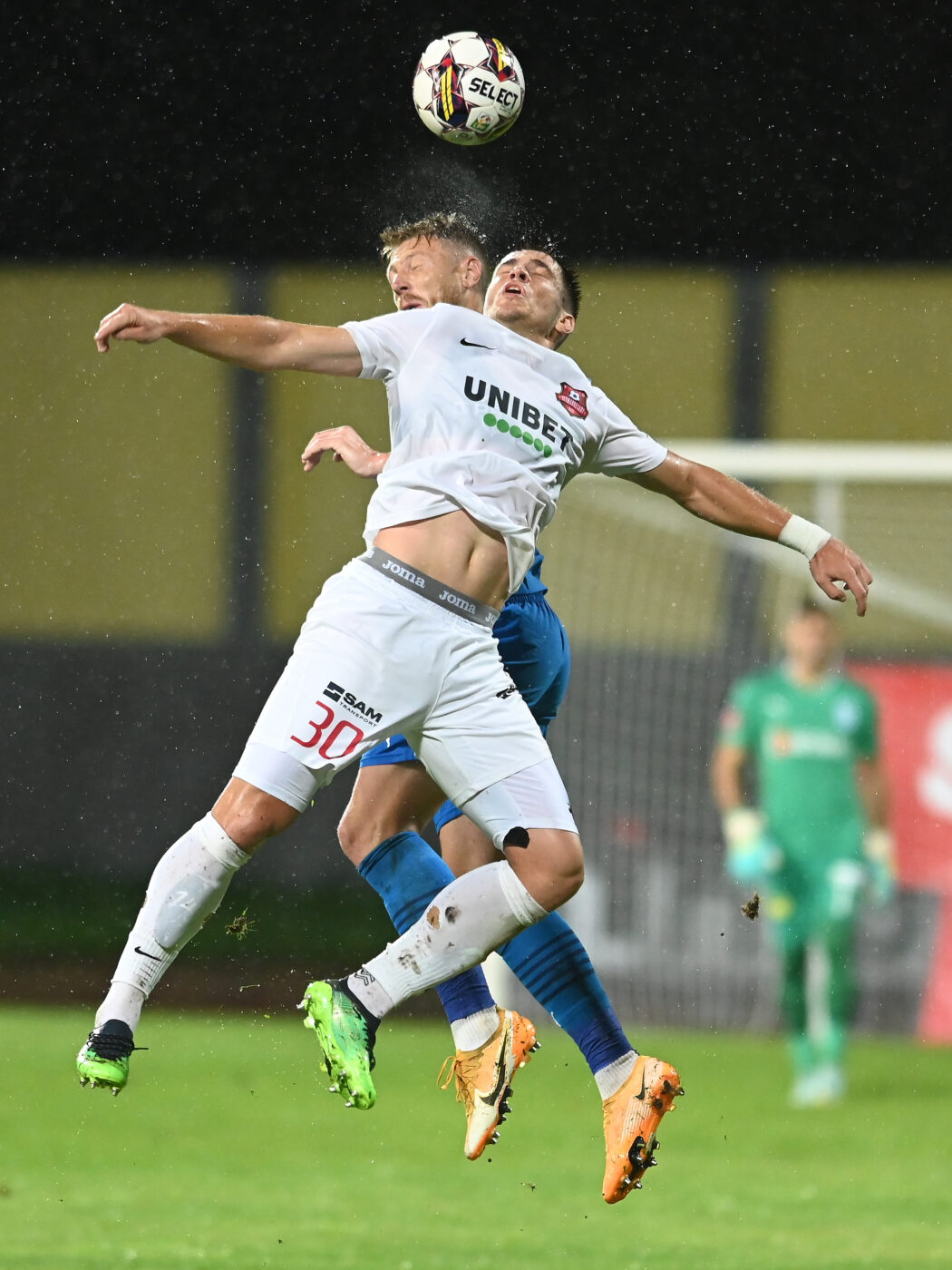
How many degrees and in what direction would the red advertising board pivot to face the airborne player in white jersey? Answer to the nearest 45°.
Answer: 0° — it already faces them

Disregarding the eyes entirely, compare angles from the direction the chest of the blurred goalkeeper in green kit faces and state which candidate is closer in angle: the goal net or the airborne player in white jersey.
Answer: the airborne player in white jersey

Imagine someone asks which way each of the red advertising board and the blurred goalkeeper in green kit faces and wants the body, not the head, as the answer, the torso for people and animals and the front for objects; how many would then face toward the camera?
2

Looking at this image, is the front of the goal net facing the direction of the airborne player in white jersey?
yes

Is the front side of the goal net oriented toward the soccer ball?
yes

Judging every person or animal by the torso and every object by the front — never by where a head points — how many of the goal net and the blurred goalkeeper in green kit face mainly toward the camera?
2

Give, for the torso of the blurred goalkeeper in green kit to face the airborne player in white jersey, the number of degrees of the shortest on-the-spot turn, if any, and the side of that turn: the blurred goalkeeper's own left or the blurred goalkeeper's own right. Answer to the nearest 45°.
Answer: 0° — they already face them

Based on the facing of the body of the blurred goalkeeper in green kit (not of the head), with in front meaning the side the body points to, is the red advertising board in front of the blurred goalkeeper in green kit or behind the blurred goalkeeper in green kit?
behind

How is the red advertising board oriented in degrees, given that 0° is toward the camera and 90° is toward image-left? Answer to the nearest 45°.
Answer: approximately 0°
